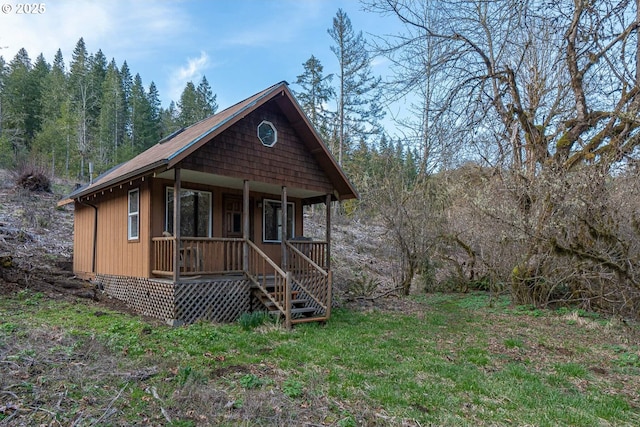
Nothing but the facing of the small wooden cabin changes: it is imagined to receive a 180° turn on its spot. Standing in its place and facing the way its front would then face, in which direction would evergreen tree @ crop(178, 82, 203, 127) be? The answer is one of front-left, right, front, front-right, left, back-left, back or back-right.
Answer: front-right

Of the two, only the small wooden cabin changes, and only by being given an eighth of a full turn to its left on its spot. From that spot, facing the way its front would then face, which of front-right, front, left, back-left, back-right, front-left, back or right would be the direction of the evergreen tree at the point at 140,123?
left

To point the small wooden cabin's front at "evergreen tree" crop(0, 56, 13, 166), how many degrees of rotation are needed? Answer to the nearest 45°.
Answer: approximately 180°

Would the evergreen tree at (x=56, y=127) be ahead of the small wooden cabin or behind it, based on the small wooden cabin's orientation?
behind

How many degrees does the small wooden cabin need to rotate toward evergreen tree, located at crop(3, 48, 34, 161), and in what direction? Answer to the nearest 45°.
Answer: approximately 180°

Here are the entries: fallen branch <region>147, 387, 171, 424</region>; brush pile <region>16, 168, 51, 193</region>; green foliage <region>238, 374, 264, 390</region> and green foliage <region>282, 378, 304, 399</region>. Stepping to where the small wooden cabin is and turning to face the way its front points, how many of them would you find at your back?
1

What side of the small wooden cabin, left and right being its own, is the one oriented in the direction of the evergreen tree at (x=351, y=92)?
left

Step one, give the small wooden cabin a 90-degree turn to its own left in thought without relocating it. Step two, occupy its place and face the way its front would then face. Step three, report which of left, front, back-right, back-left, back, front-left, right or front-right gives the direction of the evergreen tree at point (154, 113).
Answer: front-left

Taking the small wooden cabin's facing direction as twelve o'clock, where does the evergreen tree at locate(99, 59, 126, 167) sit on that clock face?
The evergreen tree is roughly at 7 o'clock from the small wooden cabin.

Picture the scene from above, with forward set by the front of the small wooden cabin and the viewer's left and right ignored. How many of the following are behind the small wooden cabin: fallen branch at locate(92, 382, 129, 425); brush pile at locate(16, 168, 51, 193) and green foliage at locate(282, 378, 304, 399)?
1

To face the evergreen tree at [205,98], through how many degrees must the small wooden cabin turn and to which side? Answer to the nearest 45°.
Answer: approximately 135° to its left

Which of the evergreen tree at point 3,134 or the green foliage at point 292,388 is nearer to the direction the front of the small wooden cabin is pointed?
the green foliage

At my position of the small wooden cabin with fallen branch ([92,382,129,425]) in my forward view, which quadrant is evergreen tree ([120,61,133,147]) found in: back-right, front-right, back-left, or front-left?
back-right

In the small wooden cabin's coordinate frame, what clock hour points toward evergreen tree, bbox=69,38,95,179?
The evergreen tree is roughly at 7 o'clock from the small wooden cabin.

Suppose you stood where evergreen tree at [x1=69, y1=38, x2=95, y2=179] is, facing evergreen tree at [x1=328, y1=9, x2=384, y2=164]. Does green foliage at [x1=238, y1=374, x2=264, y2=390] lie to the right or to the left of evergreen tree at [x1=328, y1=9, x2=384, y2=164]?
right

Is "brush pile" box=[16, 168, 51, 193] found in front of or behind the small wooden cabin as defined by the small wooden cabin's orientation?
behind

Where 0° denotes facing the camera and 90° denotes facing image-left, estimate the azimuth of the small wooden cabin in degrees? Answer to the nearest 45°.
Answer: approximately 315°

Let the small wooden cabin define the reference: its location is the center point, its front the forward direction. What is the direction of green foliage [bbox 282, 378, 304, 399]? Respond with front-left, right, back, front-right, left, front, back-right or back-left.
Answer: front-right
